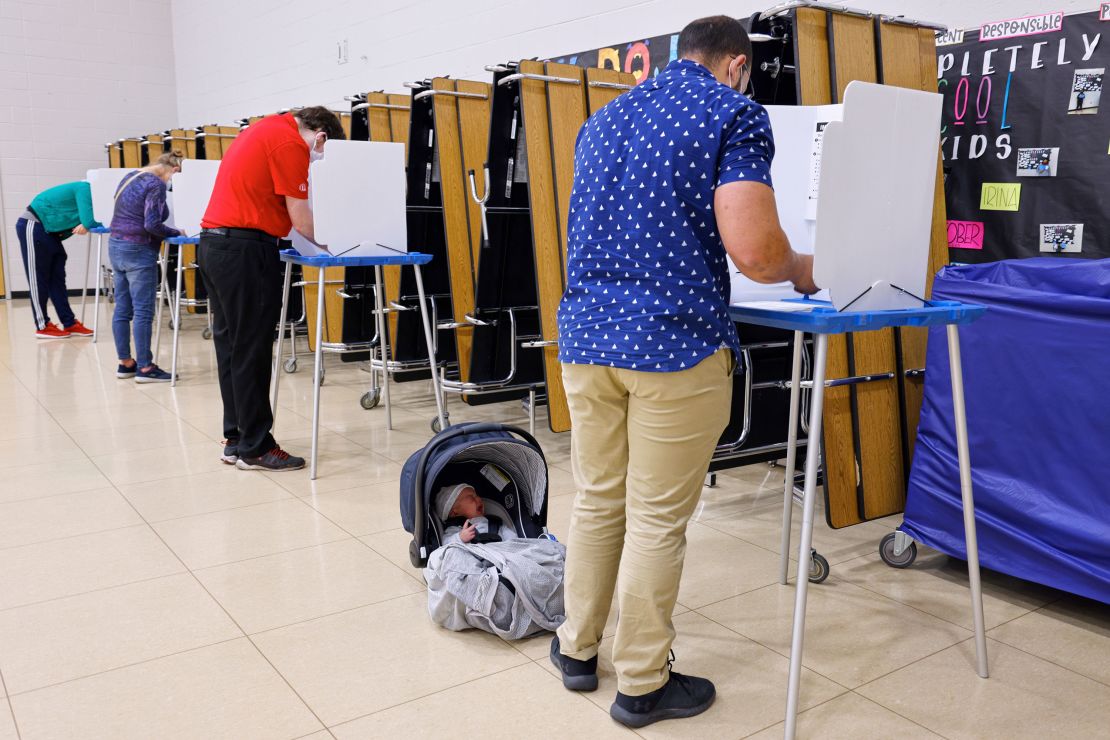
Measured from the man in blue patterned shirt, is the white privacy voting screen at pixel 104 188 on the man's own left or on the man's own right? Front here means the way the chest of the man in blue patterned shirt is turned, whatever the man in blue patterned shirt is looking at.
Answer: on the man's own left

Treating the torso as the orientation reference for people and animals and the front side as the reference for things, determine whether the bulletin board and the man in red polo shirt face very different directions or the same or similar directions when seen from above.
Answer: very different directions

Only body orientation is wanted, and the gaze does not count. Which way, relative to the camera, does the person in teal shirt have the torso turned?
to the viewer's right

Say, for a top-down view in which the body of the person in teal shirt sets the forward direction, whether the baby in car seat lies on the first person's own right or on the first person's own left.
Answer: on the first person's own right

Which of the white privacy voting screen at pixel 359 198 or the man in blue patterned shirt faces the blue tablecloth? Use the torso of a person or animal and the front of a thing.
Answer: the man in blue patterned shirt

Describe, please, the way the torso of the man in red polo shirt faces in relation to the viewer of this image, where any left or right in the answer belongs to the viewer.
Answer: facing to the right of the viewer

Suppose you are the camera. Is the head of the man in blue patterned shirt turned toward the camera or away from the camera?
away from the camera
